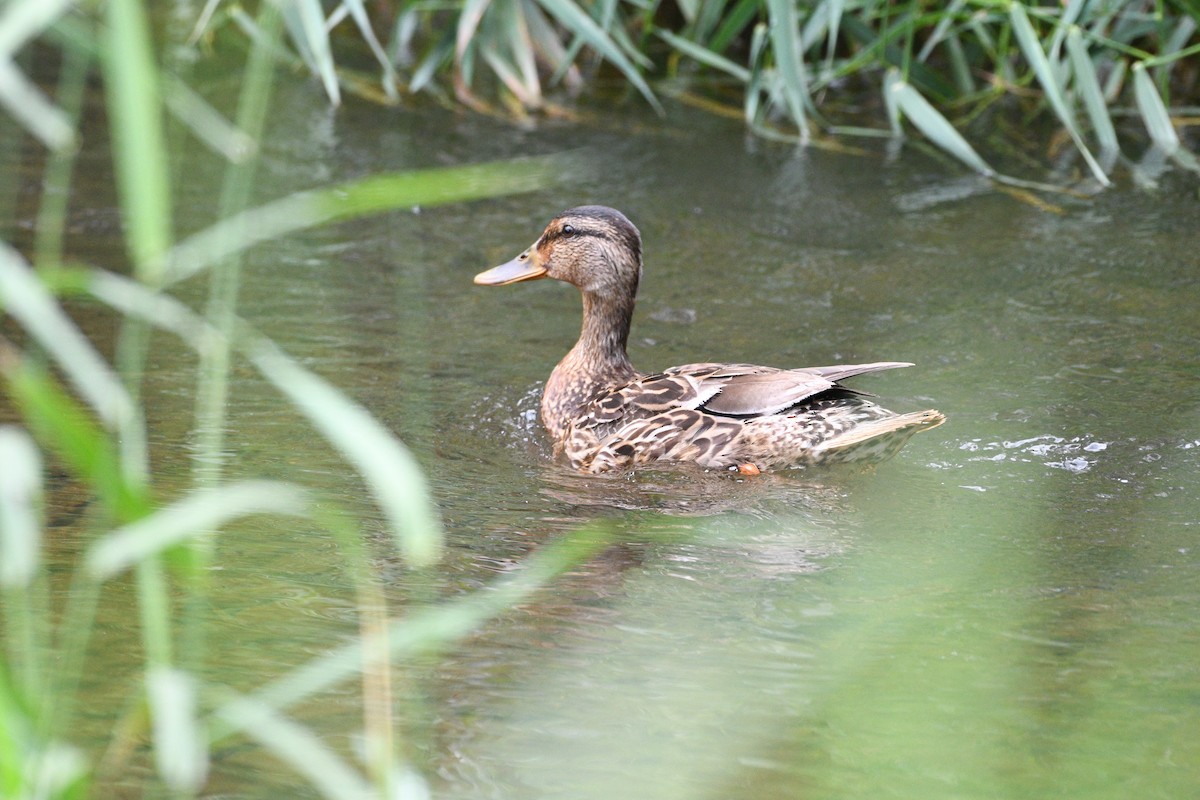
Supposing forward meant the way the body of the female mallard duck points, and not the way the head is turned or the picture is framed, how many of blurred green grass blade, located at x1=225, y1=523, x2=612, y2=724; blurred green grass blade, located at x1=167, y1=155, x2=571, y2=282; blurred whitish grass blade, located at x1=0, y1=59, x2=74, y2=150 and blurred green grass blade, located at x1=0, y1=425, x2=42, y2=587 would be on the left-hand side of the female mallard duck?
4

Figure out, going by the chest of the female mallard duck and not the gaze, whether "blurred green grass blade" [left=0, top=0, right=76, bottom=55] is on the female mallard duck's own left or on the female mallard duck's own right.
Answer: on the female mallard duck's own left

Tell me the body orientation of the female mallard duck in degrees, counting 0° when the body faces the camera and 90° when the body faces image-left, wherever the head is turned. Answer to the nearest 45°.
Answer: approximately 90°

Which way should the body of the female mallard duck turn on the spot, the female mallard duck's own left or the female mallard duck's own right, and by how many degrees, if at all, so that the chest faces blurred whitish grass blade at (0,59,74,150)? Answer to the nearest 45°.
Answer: approximately 90° to the female mallard duck's own left

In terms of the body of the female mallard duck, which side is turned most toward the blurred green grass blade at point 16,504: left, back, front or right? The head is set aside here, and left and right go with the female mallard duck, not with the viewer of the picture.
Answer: left
